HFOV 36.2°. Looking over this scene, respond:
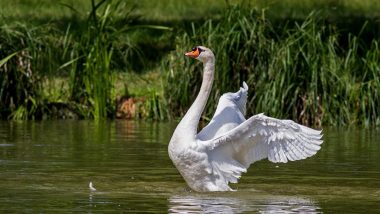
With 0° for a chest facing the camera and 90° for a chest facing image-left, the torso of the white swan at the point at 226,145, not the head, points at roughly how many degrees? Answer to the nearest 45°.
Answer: approximately 90°
